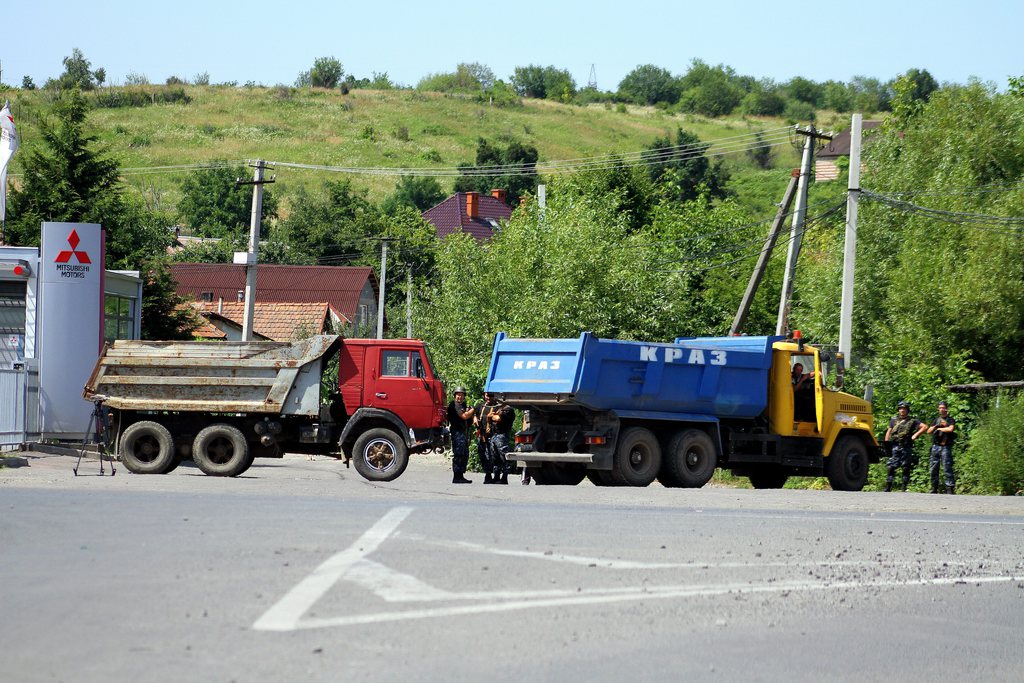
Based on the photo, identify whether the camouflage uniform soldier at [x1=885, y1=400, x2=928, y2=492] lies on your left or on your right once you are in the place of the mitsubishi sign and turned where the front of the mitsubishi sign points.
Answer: on your left

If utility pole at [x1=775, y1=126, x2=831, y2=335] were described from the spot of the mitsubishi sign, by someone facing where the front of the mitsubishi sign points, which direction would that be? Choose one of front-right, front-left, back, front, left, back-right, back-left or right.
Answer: left

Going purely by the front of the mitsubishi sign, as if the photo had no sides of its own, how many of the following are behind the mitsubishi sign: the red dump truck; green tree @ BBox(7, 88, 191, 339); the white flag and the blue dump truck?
2

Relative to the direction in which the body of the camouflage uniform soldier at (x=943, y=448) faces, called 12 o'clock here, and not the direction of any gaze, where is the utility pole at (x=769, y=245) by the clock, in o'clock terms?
The utility pole is roughly at 5 o'clock from the camouflage uniform soldier.

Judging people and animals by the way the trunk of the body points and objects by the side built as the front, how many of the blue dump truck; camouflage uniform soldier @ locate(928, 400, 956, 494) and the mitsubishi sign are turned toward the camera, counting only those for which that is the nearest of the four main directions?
2

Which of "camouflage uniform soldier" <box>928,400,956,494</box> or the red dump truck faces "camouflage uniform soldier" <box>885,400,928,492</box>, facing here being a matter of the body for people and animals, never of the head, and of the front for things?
the red dump truck

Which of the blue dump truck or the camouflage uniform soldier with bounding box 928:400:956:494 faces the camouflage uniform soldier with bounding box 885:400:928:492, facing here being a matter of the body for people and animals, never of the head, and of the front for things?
the blue dump truck

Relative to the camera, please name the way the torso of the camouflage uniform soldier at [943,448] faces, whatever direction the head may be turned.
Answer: toward the camera

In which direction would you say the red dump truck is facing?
to the viewer's right

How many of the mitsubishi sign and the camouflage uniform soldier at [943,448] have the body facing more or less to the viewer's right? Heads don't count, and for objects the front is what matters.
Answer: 0

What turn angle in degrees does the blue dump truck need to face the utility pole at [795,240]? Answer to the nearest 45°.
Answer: approximately 45° to its left

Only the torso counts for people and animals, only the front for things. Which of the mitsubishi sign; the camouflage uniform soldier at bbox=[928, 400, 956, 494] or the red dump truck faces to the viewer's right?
the red dump truck

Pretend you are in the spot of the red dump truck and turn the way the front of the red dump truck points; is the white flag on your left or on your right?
on your left

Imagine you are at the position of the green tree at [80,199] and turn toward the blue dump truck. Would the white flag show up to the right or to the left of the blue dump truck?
right

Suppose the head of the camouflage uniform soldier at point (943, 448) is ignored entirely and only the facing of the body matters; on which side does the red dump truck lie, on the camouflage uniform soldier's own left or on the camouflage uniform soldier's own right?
on the camouflage uniform soldier's own right

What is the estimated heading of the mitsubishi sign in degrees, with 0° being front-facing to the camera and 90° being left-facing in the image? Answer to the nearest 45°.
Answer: approximately 0°

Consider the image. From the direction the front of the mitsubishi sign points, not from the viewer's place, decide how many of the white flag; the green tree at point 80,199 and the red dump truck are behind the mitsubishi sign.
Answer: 2

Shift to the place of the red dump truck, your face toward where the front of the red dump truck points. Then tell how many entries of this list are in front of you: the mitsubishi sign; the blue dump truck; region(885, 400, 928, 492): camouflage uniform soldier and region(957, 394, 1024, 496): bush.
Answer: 3

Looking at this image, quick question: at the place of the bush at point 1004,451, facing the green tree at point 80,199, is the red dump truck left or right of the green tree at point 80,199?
left

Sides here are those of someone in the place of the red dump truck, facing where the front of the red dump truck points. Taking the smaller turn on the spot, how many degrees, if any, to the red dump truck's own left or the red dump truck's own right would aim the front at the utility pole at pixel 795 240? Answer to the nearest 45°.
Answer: approximately 45° to the red dump truck's own left
